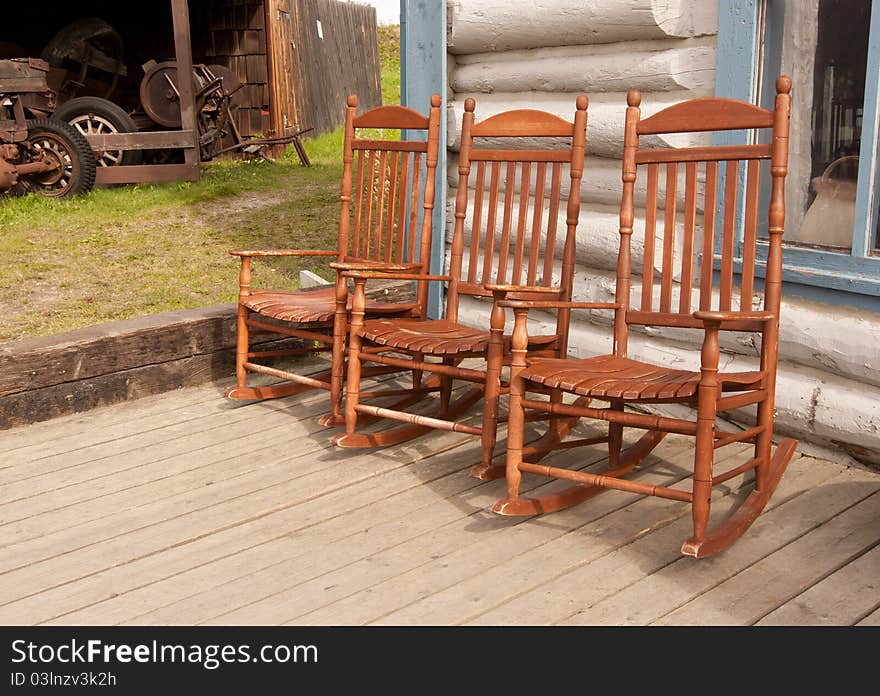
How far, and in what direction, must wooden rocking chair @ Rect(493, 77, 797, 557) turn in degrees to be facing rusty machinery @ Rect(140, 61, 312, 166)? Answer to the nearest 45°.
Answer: approximately 90° to its right

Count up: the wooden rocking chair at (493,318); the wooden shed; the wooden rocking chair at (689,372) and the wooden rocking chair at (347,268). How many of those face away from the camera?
0

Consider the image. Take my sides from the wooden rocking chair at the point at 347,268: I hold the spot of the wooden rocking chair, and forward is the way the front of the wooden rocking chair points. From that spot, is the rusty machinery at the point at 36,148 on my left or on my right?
on my right

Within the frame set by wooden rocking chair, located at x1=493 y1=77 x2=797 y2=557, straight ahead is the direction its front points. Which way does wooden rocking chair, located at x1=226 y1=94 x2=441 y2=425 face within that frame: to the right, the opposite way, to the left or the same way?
the same way

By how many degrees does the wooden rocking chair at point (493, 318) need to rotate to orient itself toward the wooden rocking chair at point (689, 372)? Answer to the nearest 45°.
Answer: approximately 90° to its left

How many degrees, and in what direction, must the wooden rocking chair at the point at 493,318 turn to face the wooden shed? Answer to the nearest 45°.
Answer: approximately 135° to its right

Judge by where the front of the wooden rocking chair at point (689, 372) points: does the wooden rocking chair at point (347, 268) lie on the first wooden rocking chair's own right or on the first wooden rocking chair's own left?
on the first wooden rocking chair's own right

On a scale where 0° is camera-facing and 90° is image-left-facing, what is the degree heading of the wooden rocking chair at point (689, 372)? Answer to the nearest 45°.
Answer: approximately 45°

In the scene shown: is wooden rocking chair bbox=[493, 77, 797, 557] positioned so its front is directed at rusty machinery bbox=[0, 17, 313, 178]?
no

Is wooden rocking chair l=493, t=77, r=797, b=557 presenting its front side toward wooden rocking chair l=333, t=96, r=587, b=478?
no

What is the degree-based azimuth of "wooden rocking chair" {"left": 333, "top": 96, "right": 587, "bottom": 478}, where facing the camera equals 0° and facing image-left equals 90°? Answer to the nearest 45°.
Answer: approximately 45°

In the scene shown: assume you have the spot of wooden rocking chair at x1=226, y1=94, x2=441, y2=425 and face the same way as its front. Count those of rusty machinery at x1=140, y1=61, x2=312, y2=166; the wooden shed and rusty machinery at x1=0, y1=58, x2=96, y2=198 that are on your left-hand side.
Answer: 0

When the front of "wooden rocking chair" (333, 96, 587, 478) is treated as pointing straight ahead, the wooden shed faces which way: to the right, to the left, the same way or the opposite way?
the same way

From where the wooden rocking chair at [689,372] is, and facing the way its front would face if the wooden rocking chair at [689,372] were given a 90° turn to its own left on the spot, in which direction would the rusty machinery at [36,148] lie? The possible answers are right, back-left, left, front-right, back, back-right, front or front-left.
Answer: back

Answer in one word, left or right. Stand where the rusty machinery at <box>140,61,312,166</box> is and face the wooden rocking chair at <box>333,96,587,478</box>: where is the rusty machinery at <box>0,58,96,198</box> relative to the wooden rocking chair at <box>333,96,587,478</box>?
right

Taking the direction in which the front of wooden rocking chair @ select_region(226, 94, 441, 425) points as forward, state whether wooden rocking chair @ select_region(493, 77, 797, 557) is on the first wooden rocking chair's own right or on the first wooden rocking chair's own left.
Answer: on the first wooden rocking chair's own left

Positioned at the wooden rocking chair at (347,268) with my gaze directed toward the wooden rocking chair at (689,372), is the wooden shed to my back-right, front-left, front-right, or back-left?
back-left

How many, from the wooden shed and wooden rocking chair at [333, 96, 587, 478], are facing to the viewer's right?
0

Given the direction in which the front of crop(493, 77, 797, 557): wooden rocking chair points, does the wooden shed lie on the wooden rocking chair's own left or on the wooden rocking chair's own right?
on the wooden rocking chair's own right

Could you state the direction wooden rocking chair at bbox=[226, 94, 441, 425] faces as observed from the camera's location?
facing the viewer and to the left of the viewer

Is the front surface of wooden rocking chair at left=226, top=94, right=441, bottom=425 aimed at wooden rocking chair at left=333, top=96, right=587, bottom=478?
no

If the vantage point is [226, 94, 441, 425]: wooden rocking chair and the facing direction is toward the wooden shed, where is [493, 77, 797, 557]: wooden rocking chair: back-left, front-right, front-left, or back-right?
back-right

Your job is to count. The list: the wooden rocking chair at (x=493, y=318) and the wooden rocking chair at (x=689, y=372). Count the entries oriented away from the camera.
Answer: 0
